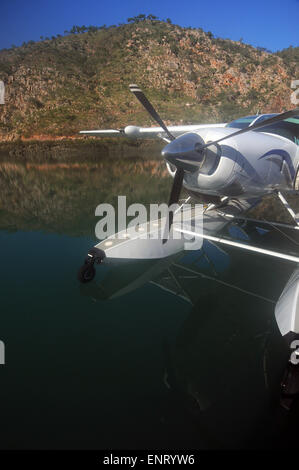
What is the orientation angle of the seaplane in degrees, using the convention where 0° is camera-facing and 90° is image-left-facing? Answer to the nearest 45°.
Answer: approximately 45°
